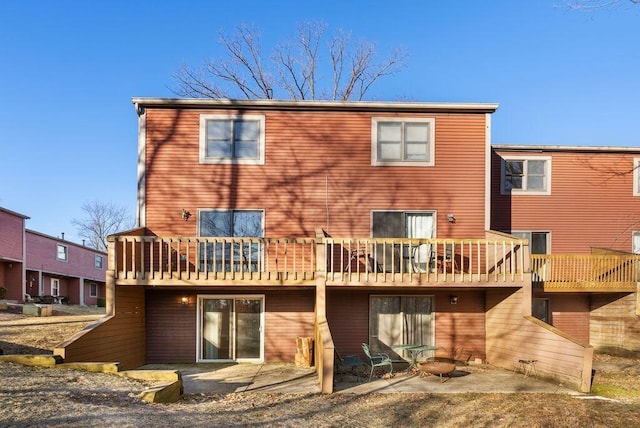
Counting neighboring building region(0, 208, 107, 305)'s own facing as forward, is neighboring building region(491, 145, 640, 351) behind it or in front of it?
in front

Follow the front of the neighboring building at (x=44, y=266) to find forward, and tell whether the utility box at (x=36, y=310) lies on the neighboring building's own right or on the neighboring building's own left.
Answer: on the neighboring building's own right

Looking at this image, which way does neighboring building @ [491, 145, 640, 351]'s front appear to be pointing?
away from the camera

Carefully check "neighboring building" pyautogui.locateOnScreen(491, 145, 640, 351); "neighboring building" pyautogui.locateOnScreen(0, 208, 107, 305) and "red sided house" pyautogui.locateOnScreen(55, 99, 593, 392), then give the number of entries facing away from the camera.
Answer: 2

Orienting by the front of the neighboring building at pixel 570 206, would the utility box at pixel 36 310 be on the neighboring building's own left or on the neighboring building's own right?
on the neighboring building's own left

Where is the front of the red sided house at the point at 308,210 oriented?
away from the camera

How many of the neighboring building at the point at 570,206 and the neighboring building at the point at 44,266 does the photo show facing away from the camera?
1

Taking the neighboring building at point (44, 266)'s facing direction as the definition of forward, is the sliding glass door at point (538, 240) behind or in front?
in front

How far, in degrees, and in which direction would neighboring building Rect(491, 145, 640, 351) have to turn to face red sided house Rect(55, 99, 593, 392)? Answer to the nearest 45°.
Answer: approximately 135° to its left

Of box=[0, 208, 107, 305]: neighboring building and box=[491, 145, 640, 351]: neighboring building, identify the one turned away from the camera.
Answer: box=[491, 145, 640, 351]: neighboring building

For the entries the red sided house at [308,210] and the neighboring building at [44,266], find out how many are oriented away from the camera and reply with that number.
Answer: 1
